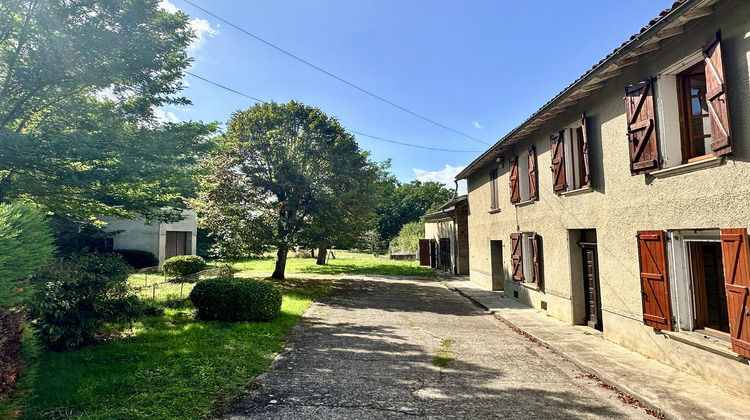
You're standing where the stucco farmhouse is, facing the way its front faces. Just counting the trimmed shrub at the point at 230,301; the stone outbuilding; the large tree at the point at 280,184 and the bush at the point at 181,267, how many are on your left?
0

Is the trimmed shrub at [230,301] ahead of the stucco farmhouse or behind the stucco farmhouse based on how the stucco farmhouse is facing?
ahead

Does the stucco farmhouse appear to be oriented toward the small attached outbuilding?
no

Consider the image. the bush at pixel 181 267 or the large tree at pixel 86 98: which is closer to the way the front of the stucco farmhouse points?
the large tree

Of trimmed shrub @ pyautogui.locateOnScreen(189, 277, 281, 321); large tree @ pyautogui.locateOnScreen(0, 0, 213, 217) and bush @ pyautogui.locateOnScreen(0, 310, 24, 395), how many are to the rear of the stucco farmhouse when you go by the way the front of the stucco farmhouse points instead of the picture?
0

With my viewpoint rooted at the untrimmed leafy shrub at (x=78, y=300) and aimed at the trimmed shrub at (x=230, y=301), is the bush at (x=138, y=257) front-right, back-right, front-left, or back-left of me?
front-left

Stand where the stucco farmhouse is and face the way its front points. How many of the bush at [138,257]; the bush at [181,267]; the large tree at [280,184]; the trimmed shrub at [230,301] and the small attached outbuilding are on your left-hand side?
0

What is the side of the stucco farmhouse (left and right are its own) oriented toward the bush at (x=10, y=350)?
front

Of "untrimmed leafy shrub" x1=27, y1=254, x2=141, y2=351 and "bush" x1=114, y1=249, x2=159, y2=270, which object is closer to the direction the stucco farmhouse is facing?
the untrimmed leafy shrub

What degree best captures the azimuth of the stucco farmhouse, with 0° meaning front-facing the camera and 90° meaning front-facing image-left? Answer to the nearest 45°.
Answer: approximately 45°

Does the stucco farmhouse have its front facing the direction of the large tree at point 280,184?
no

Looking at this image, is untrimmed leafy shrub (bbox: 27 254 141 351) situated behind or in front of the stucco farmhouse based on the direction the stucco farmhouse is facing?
in front
